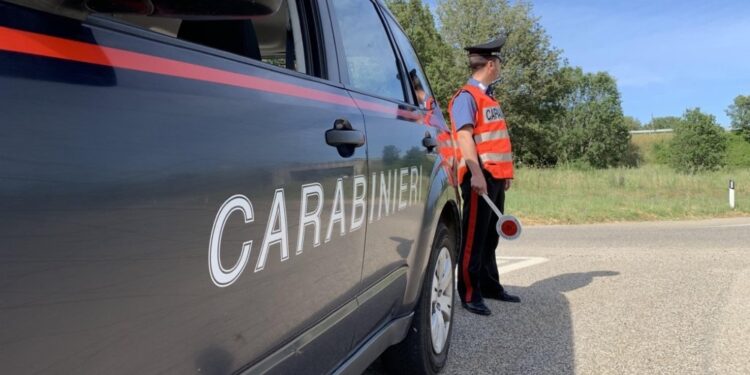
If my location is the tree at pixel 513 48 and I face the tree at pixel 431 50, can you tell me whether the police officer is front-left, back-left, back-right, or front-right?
front-left

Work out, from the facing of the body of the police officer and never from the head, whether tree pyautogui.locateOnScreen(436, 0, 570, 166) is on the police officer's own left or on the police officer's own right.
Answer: on the police officer's own left
